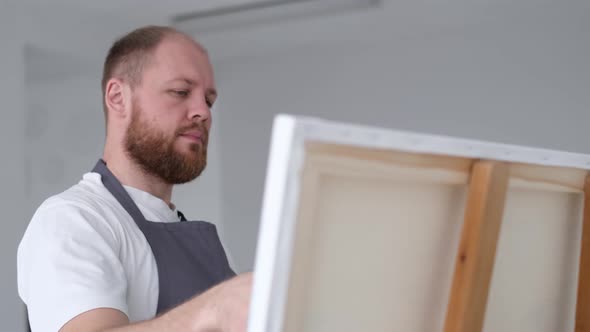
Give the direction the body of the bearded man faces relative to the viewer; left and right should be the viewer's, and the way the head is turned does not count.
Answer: facing the viewer and to the right of the viewer

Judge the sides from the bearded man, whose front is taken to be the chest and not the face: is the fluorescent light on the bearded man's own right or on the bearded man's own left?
on the bearded man's own left

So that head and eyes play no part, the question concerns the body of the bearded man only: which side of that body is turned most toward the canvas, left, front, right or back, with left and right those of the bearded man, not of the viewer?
front

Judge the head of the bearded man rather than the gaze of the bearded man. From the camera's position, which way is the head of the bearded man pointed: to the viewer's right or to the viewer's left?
to the viewer's right

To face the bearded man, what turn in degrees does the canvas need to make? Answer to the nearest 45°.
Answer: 0° — it already faces them

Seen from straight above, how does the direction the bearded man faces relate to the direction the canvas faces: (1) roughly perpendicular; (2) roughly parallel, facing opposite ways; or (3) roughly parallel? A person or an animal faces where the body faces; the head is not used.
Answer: roughly parallel, facing opposite ways

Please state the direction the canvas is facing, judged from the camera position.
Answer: facing away from the viewer and to the left of the viewer

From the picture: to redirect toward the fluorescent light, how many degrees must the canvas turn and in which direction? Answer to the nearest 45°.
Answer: approximately 45° to its right
